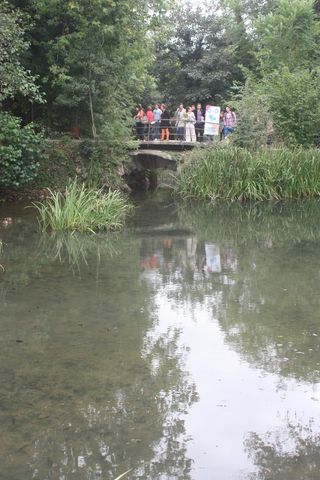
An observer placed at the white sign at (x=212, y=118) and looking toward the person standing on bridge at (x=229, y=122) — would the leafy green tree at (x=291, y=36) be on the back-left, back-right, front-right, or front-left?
front-left

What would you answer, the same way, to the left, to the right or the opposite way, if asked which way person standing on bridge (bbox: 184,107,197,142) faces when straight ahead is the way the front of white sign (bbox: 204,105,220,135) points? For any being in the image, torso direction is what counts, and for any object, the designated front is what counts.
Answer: the same way

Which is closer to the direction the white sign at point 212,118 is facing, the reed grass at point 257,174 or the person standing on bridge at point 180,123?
the reed grass

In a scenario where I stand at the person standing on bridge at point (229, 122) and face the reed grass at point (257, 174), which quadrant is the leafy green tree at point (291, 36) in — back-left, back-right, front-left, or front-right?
back-left

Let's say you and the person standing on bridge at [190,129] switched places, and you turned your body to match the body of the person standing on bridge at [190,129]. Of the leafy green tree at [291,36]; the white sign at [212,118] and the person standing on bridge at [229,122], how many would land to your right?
0

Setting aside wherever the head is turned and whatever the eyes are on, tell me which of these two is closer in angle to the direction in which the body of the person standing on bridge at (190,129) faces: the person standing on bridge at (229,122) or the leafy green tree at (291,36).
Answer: the person standing on bridge

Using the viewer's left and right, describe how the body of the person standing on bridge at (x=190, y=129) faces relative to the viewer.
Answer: facing the viewer

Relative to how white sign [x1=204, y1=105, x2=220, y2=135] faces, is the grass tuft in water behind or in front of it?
in front

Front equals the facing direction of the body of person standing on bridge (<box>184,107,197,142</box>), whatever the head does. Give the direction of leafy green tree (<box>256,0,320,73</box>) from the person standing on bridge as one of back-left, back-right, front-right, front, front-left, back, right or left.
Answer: back-left

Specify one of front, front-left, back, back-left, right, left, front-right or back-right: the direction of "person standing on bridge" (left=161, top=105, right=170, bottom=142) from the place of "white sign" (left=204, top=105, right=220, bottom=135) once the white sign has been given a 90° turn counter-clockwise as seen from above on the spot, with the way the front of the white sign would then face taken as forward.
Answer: back-left

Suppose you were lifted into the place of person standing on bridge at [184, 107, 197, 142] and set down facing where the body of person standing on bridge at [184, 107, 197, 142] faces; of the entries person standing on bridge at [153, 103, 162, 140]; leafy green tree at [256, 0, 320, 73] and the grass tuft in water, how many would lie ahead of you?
1

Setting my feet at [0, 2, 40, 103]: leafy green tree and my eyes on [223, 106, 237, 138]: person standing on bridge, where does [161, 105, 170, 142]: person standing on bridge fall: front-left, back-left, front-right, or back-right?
front-left

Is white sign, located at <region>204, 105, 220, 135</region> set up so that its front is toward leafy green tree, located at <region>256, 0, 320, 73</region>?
no

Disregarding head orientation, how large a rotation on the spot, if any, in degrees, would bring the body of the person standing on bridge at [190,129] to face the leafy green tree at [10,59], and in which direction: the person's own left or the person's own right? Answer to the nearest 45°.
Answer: approximately 45° to the person's own right

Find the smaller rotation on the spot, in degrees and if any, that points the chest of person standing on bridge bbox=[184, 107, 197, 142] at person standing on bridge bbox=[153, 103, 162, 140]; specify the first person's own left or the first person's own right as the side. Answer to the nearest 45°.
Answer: approximately 135° to the first person's own right
